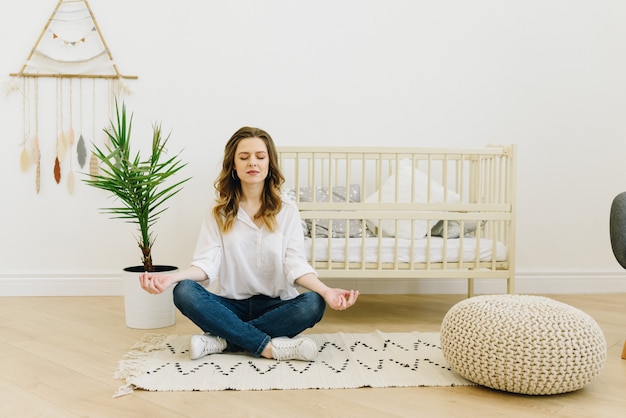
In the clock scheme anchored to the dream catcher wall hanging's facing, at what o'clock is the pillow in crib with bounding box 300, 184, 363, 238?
The pillow in crib is roughly at 10 o'clock from the dream catcher wall hanging.

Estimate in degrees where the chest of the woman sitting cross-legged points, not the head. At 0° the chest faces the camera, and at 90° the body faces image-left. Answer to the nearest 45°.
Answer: approximately 0°

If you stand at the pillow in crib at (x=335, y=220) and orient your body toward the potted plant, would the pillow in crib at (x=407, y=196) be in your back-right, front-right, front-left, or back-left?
back-left

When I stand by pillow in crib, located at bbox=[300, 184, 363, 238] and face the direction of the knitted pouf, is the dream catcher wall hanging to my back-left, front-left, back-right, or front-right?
back-right

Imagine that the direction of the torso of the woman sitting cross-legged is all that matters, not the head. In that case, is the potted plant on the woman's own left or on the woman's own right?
on the woman's own right

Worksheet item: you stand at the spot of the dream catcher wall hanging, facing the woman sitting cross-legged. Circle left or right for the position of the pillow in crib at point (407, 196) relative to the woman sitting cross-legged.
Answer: left

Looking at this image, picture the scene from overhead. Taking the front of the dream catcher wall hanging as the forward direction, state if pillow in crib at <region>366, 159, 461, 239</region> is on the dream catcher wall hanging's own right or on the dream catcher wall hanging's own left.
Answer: on the dream catcher wall hanging's own left

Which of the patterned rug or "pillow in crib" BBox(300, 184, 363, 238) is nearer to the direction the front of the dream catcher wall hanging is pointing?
the patterned rug

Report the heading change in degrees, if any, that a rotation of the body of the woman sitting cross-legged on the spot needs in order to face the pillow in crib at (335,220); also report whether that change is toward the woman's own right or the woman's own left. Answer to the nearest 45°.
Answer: approximately 135° to the woman's own left

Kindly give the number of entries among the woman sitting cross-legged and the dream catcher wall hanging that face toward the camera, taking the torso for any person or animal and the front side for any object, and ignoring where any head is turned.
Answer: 2
